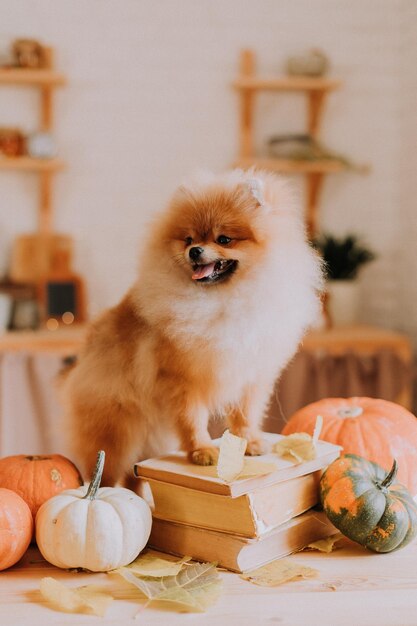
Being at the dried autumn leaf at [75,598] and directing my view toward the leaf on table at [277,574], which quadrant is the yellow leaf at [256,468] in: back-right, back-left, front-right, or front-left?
front-left

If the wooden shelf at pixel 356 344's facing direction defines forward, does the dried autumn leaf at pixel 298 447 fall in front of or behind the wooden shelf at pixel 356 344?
in front

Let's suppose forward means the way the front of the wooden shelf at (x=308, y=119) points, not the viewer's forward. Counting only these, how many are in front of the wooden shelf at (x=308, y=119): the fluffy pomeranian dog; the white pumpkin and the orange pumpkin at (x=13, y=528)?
3

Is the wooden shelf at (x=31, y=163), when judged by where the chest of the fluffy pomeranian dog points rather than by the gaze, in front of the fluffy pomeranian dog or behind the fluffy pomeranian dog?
behind

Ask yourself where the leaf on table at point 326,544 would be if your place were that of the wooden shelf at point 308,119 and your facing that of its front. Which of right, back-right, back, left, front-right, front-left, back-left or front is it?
front

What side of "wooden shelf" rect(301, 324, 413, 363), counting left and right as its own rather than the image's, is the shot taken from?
front

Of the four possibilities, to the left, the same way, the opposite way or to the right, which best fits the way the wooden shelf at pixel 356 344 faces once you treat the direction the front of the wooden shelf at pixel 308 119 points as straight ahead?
the same way

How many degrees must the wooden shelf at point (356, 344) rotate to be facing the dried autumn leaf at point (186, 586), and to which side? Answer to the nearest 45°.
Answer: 0° — it already faces it

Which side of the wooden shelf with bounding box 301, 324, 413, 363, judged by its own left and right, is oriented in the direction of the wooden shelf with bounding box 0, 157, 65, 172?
right

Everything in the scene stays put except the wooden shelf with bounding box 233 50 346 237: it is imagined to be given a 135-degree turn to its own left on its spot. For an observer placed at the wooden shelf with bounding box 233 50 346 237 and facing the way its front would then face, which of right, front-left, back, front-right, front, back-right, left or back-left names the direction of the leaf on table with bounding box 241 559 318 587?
back-right

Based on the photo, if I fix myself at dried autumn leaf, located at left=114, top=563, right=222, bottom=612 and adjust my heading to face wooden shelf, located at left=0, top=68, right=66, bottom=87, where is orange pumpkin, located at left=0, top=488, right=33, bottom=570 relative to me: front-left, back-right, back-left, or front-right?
front-left

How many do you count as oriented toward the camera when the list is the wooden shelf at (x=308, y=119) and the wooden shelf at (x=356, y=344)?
2
